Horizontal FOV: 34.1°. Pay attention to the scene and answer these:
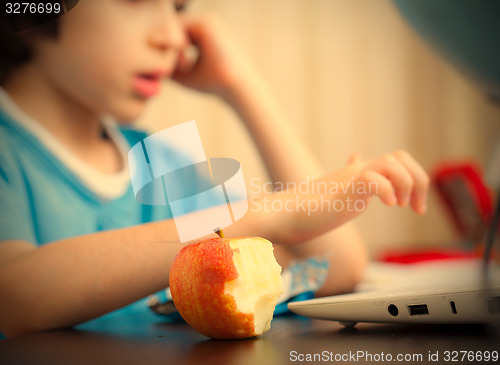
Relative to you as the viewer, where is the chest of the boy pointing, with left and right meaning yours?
facing the viewer and to the right of the viewer

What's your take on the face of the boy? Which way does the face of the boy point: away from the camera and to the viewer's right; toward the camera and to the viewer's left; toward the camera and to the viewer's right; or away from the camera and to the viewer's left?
toward the camera and to the viewer's right

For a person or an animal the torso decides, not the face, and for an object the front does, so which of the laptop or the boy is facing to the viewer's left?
the laptop

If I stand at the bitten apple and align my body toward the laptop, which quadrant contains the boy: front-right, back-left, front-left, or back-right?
back-left

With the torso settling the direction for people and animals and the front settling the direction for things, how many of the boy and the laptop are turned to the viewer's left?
1

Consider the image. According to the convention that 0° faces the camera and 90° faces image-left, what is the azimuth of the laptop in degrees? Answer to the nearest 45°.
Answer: approximately 90°
